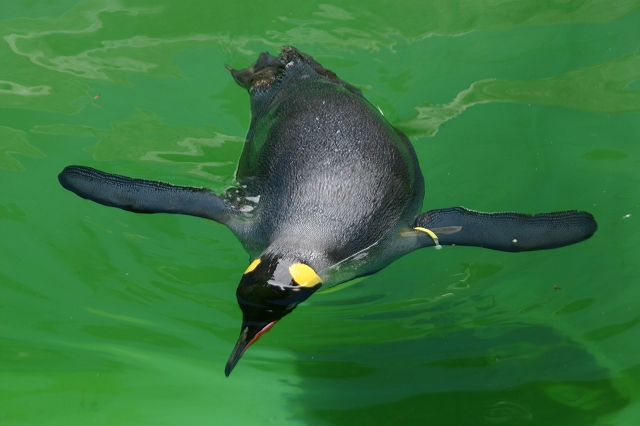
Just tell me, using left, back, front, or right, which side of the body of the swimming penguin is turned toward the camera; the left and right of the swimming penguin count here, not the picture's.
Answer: front
